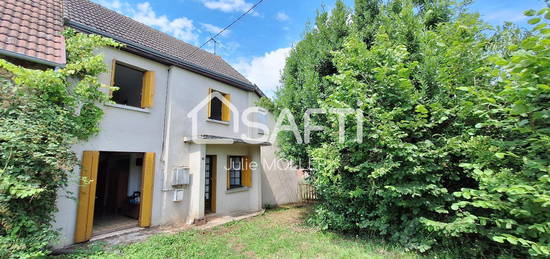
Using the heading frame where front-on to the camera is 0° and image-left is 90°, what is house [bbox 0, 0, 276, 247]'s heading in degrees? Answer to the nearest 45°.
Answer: approximately 315°

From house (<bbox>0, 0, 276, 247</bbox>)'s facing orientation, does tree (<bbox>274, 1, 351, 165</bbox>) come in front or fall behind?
in front

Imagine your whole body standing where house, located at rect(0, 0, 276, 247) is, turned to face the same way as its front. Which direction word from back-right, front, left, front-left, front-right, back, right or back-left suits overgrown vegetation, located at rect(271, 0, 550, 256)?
front
